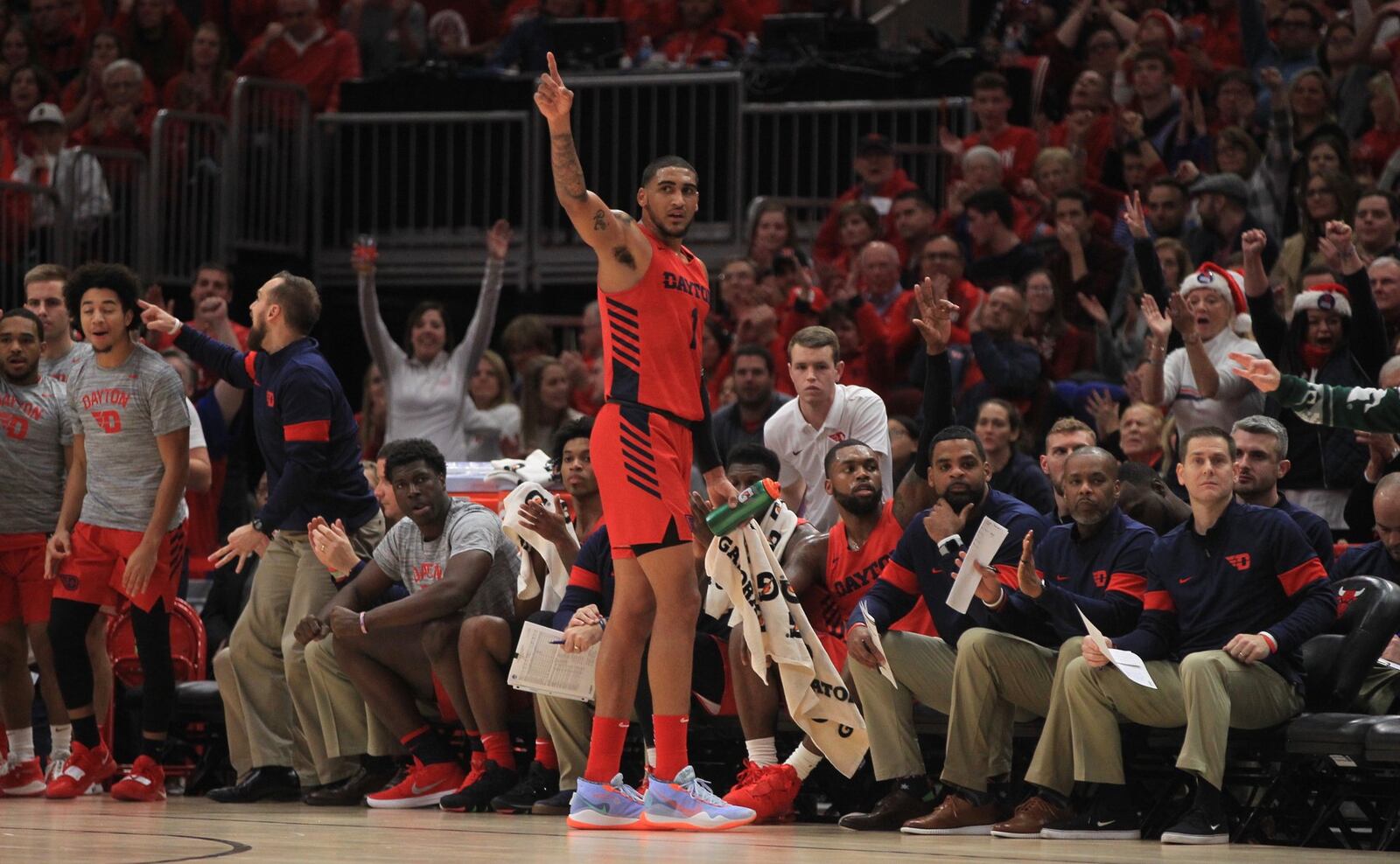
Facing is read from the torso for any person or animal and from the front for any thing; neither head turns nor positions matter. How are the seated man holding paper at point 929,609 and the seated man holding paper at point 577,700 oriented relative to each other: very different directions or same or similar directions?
same or similar directions

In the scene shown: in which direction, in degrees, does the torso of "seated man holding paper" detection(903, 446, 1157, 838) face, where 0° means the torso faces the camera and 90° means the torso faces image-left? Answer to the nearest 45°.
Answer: approximately 45°

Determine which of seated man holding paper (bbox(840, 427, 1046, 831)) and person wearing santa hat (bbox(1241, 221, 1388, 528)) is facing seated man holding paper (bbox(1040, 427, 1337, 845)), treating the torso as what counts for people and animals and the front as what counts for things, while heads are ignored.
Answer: the person wearing santa hat

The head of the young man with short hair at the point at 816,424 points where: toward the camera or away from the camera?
toward the camera

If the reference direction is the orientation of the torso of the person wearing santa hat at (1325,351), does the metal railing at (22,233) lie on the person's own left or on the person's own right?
on the person's own right

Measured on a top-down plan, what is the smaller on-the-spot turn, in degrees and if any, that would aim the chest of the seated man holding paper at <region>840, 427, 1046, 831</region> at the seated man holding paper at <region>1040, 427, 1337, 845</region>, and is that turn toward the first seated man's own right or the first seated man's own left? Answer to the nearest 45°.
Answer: approximately 90° to the first seated man's own left

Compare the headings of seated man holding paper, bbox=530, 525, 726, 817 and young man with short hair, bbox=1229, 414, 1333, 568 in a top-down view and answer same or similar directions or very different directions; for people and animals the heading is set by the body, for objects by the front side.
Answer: same or similar directions

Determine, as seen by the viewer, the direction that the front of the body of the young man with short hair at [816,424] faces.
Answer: toward the camera

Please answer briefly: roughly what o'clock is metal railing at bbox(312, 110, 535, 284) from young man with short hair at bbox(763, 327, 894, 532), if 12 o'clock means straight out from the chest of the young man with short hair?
The metal railing is roughly at 5 o'clock from the young man with short hair.

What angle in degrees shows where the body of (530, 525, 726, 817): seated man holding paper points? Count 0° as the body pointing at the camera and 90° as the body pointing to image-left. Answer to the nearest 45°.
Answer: approximately 45°

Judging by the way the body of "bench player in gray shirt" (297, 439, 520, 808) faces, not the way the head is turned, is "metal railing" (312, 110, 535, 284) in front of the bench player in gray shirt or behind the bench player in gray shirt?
behind

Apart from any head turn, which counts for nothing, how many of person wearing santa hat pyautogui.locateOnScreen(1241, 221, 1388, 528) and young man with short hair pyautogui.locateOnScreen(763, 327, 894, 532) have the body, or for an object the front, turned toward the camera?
2

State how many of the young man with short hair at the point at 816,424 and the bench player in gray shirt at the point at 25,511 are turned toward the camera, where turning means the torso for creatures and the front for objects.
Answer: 2
